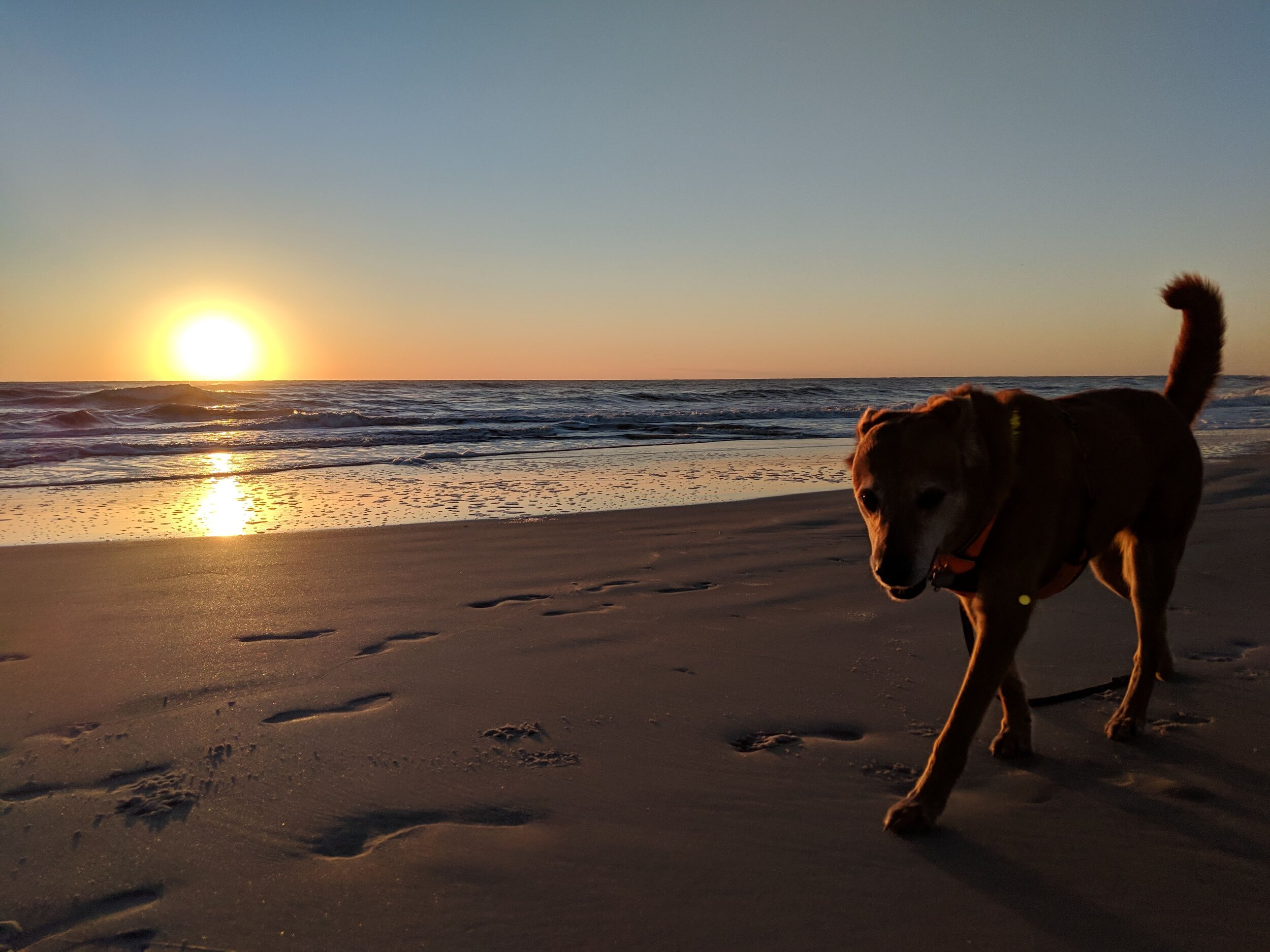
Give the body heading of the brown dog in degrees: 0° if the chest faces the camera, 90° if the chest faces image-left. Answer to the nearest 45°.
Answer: approximately 45°
